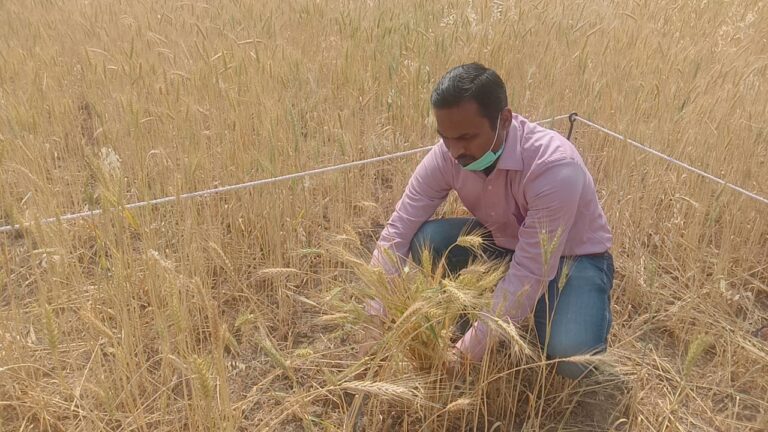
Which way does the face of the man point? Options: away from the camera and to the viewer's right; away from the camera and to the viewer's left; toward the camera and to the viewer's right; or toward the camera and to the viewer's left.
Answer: toward the camera and to the viewer's left

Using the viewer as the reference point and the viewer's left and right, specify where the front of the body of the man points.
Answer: facing the viewer and to the left of the viewer
